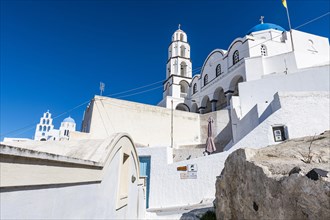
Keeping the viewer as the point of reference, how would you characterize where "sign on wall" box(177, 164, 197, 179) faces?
facing the viewer

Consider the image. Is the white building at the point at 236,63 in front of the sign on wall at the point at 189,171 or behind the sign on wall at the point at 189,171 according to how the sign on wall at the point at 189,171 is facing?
behind

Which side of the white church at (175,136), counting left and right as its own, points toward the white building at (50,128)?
right

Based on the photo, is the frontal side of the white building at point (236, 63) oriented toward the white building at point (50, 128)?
no

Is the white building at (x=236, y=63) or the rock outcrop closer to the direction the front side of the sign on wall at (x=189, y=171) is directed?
the rock outcrop

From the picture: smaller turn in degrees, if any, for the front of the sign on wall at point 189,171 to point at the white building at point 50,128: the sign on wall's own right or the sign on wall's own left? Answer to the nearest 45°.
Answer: approximately 135° to the sign on wall's own right

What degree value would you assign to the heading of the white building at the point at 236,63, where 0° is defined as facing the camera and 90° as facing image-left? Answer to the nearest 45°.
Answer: approximately 45°

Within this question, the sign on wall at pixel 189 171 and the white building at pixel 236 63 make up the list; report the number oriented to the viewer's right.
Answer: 0
